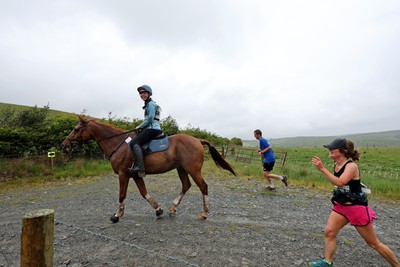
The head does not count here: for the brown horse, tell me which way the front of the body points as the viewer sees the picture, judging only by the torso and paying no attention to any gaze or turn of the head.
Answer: to the viewer's left

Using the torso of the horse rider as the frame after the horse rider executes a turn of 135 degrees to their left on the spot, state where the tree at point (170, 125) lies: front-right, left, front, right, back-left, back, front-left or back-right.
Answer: back-left

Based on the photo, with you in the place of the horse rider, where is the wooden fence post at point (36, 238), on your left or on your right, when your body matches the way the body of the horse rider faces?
on your left

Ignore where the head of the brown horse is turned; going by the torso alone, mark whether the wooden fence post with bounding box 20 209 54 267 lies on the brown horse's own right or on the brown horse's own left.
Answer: on the brown horse's own left

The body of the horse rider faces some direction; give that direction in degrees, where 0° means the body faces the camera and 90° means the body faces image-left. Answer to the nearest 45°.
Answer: approximately 90°

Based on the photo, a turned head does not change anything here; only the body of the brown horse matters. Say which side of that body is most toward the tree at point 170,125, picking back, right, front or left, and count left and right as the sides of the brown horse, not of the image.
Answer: right
